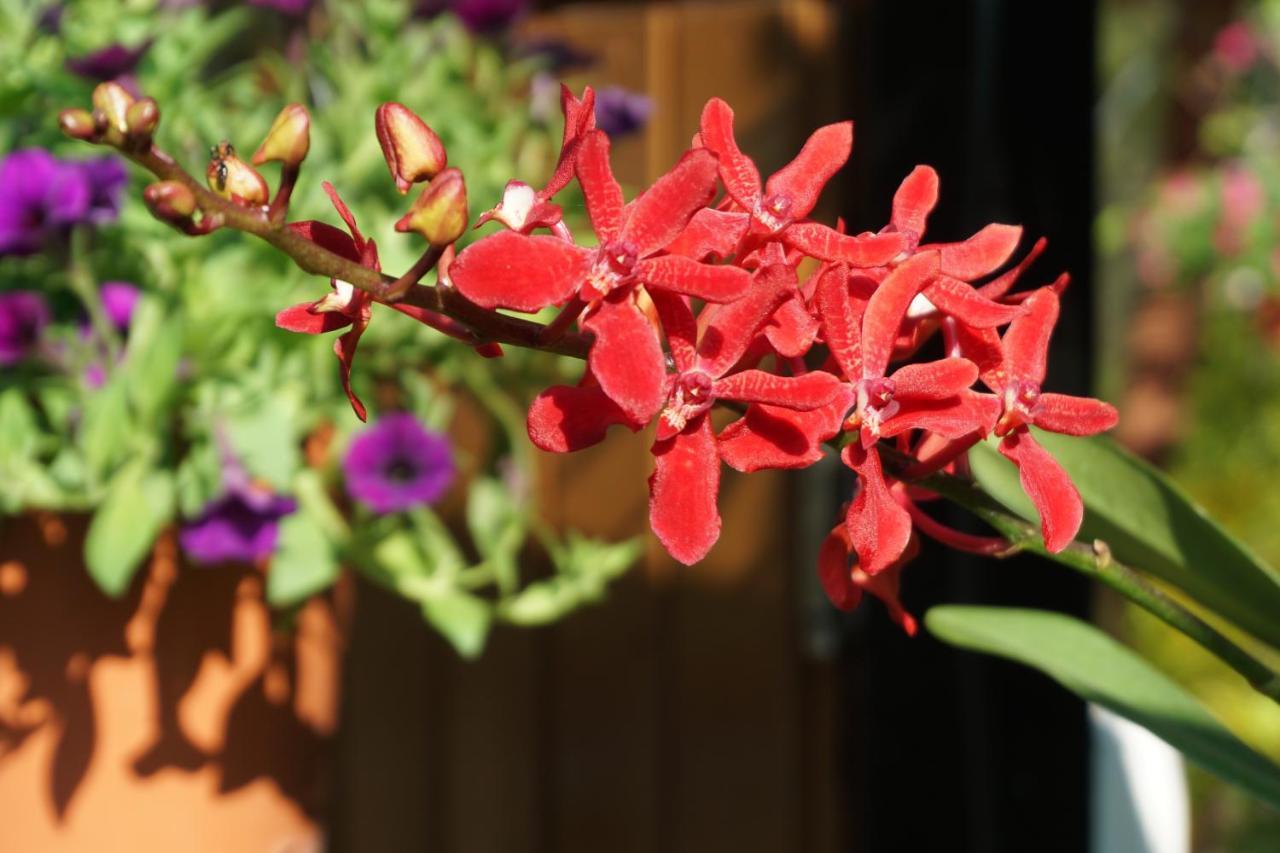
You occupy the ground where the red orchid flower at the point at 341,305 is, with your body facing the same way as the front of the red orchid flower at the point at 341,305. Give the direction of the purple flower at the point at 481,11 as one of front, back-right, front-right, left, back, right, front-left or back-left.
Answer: right

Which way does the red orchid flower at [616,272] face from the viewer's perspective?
toward the camera

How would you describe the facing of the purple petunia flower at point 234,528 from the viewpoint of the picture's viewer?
facing the viewer

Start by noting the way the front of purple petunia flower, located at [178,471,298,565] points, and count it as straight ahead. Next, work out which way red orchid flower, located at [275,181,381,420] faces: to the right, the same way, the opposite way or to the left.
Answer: to the right

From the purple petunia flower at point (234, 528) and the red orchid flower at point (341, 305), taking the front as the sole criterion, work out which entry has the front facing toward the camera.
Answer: the purple petunia flower

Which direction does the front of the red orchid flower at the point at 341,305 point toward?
to the viewer's left

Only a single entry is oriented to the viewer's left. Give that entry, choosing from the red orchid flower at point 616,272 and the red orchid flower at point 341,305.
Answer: the red orchid flower at point 341,305

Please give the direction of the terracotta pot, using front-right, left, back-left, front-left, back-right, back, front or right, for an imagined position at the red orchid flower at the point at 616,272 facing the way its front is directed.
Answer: back-right

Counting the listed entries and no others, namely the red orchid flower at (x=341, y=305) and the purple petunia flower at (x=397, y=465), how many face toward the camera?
1

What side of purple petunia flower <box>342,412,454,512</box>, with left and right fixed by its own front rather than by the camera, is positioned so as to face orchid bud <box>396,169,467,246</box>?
front
